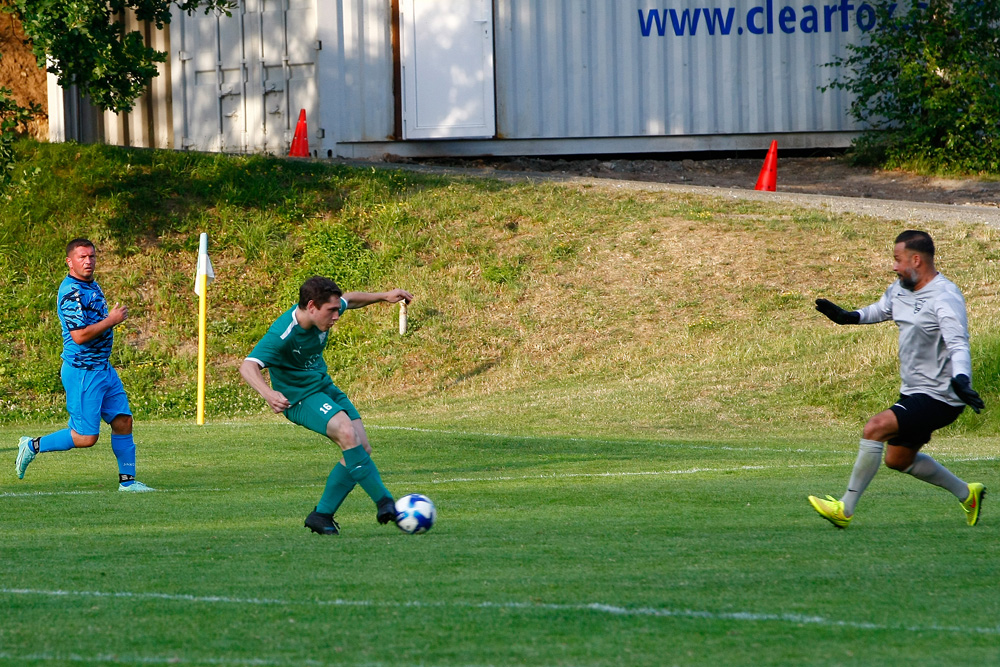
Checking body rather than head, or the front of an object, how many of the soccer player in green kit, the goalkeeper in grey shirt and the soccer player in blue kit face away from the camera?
0

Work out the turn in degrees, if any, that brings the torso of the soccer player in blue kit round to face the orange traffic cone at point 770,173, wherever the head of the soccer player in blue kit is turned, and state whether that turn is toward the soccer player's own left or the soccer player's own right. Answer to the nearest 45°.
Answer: approximately 90° to the soccer player's own left

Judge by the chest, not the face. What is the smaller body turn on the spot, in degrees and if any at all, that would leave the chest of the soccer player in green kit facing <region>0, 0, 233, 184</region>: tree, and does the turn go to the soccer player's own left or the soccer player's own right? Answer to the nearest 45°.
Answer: approximately 135° to the soccer player's own left

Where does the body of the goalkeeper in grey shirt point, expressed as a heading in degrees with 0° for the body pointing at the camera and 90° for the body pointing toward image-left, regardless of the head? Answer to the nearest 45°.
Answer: approximately 45°

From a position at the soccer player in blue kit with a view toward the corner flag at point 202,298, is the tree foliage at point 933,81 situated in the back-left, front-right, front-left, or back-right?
front-right

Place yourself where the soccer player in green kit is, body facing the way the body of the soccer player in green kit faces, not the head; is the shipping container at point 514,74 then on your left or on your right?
on your left

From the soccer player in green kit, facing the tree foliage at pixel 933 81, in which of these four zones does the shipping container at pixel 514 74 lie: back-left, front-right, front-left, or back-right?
front-left

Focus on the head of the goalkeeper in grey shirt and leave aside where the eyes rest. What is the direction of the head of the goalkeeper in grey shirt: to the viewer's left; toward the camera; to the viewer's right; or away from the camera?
to the viewer's left

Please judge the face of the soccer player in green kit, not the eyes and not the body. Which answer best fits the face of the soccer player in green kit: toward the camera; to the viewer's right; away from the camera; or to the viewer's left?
to the viewer's right

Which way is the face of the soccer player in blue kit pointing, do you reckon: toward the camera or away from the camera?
toward the camera

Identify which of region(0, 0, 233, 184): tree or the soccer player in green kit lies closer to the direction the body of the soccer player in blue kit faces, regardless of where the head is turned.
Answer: the soccer player in green kit

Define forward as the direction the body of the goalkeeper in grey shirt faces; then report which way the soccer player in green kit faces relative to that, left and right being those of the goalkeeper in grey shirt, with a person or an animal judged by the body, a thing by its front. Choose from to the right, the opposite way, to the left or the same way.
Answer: to the left

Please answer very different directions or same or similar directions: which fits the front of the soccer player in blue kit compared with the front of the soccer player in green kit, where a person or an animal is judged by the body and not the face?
same or similar directions

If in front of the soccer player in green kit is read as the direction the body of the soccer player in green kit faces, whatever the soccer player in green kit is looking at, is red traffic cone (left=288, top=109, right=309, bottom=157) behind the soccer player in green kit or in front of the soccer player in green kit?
behind

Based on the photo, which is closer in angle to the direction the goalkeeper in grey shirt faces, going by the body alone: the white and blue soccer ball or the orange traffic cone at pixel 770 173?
the white and blue soccer ball

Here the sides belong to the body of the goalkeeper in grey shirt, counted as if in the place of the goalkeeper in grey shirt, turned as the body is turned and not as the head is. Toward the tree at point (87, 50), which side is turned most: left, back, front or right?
right
